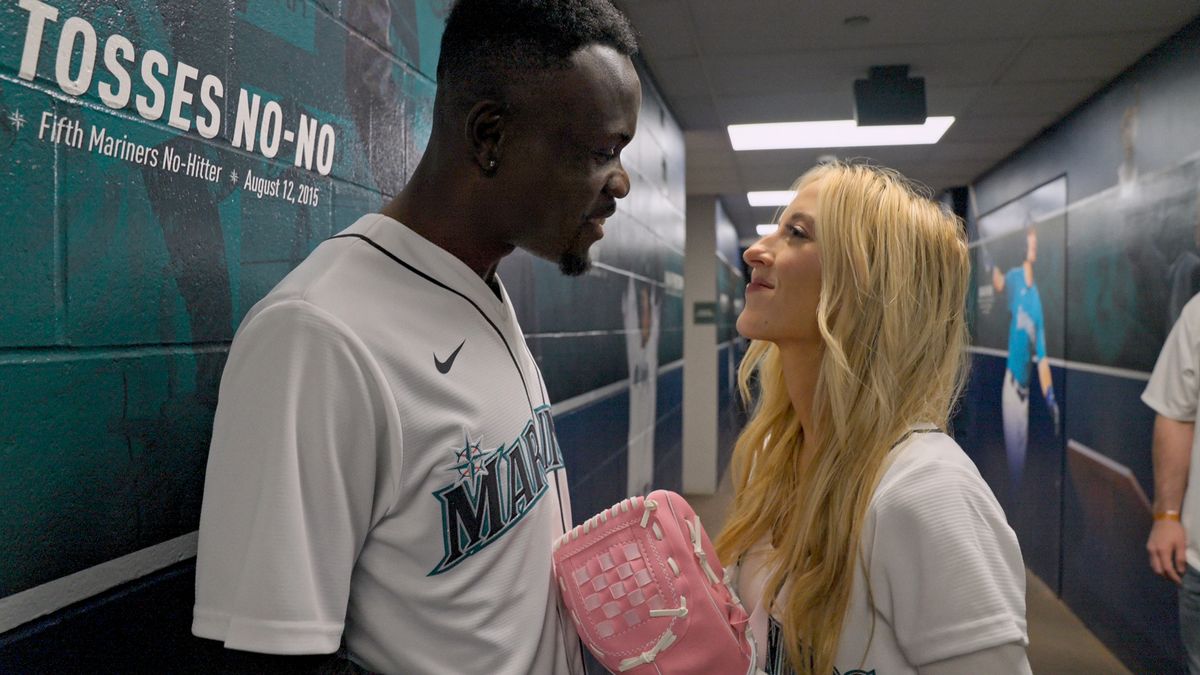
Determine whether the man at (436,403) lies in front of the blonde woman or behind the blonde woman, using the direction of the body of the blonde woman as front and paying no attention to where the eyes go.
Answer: in front

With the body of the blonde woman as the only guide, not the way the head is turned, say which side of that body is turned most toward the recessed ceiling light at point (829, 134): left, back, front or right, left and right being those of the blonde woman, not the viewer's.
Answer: right

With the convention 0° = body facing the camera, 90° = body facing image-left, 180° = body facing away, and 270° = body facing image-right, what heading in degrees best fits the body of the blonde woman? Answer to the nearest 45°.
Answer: approximately 90°

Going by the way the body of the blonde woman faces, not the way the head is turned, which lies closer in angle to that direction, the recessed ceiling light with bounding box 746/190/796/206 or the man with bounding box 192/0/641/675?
the man

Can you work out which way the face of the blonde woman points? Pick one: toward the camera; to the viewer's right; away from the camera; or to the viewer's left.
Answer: to the viewer's left

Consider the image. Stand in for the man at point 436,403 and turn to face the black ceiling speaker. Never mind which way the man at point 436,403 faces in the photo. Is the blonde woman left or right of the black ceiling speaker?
right

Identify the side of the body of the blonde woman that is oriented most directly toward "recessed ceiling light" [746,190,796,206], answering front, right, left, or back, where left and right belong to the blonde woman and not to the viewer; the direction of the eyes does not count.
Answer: right

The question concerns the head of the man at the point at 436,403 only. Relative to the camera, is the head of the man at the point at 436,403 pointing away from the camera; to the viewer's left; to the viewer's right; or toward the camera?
to the viewer's right

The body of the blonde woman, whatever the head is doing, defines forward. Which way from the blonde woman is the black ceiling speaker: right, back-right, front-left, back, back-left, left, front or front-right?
right

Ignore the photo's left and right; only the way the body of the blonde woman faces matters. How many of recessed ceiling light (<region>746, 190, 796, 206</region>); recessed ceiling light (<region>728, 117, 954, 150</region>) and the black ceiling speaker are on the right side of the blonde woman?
3

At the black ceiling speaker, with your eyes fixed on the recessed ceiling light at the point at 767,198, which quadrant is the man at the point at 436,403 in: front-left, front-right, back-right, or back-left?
back-left
